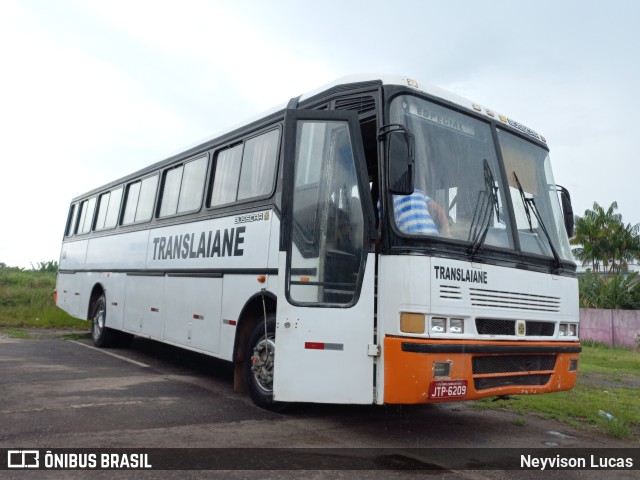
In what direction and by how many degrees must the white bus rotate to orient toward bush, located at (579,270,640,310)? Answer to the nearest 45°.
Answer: approximately 90° to its left

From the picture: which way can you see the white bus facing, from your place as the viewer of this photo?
facing the viewer and to the right of the viewer

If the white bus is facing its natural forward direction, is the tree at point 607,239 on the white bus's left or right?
on its left
